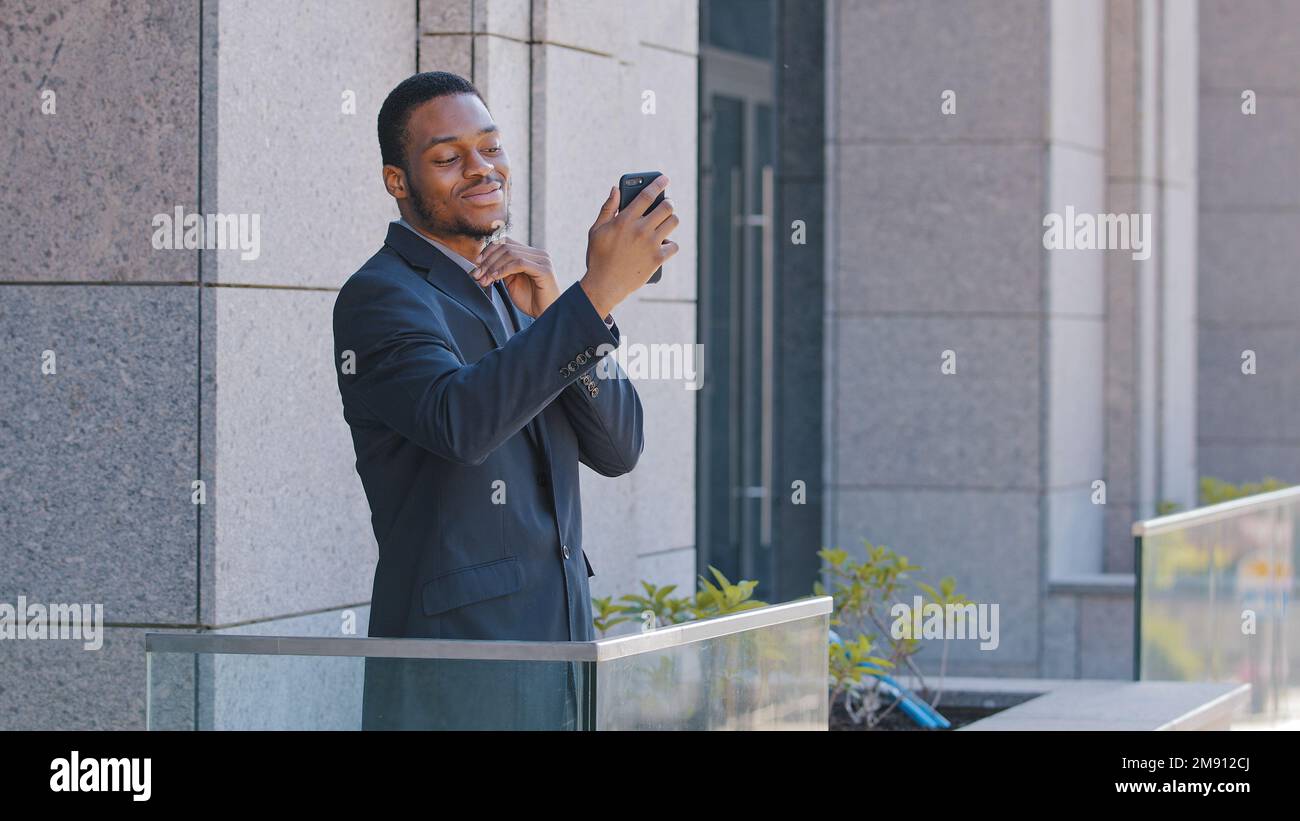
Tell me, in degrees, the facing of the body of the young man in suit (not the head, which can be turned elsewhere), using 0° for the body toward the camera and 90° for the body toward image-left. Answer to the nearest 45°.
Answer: approximately 315°

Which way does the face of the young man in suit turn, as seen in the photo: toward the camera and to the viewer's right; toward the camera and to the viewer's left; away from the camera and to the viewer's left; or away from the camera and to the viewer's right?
toward the camera and to the viewer's right
